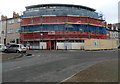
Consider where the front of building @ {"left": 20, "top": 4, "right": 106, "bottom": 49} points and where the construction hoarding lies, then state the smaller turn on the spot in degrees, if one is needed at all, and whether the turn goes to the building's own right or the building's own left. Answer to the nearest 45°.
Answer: approximately 45° to the building's own left

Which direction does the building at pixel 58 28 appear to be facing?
toward the camera
